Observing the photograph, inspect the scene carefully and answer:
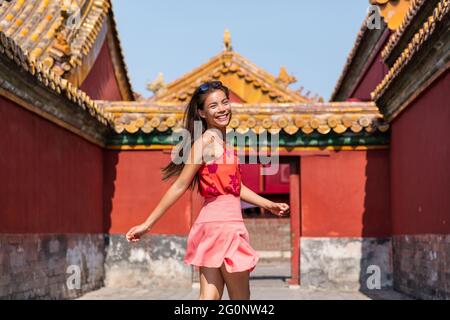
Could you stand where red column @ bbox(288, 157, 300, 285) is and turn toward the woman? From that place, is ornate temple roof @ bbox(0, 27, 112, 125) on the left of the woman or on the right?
right

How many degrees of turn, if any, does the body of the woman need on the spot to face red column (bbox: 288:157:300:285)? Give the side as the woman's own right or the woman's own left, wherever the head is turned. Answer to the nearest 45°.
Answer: approximately 135° to the woman's own left

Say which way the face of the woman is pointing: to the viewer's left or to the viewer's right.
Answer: to the viewer's right

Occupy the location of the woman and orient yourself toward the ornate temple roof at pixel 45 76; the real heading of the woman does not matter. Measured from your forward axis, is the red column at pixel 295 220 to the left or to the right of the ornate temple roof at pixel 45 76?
right
